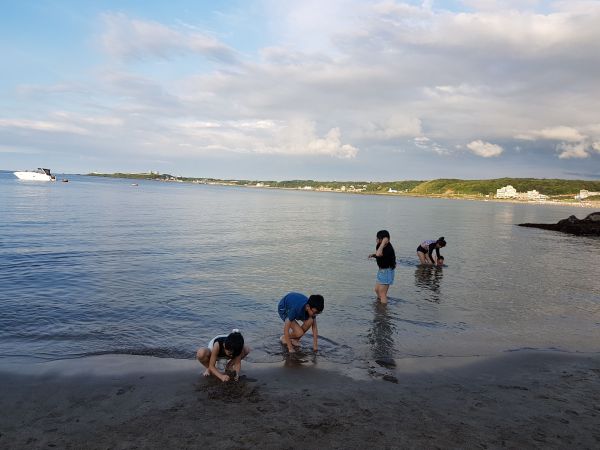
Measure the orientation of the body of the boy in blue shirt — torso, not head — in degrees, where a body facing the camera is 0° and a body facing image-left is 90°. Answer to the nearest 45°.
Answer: approximately 315°

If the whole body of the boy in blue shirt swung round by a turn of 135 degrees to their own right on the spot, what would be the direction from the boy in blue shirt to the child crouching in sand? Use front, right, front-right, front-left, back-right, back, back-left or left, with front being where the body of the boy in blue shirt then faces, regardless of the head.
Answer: front-left

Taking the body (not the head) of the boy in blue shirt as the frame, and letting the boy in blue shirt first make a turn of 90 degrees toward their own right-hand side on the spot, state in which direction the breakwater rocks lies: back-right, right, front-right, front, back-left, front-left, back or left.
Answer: back
